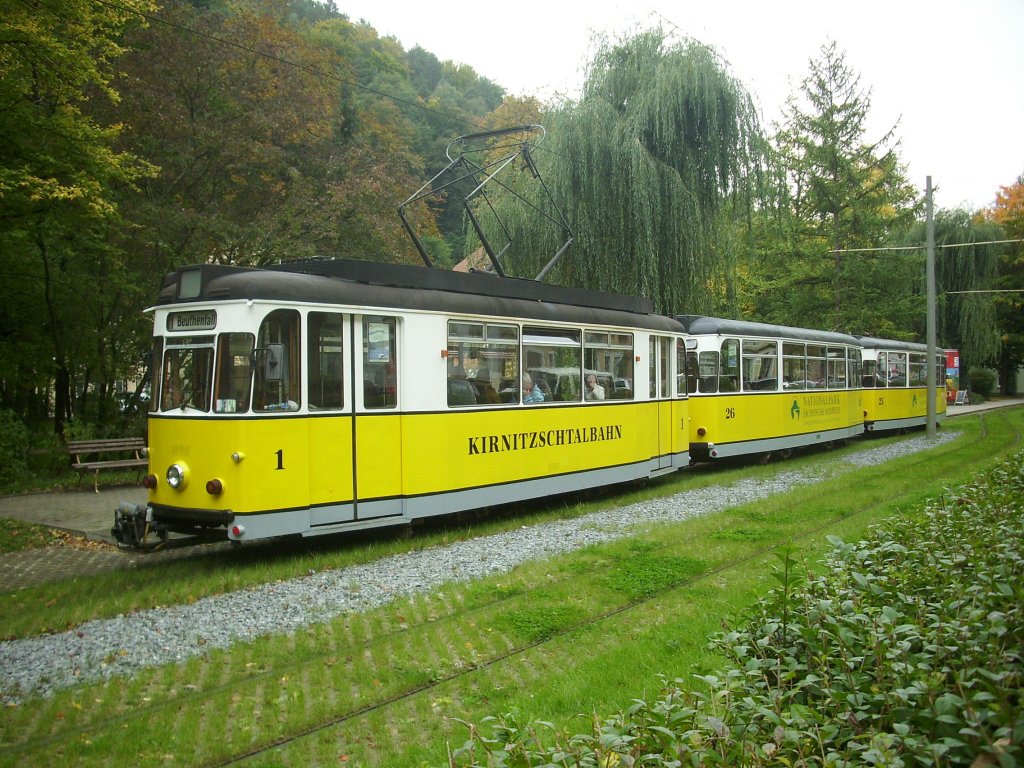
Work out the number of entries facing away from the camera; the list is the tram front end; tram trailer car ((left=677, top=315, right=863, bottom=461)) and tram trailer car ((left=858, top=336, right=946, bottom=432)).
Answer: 0

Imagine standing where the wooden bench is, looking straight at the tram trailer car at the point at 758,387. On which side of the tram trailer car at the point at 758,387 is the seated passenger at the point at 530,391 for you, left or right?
right

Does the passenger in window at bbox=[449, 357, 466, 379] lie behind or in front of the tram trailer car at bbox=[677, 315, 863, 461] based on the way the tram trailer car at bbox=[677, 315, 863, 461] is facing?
in front

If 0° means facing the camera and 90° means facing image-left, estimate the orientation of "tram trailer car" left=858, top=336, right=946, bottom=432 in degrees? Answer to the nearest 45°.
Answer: approximately 45°

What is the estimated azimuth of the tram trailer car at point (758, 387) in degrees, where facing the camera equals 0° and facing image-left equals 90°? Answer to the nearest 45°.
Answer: approximately 45°

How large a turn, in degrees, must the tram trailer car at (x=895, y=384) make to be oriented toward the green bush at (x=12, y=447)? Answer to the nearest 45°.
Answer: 0° — it already faces it

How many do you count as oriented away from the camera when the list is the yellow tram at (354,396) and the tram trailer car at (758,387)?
0

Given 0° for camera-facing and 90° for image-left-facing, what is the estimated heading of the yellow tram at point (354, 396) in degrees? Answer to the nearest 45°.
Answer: approximately 45°

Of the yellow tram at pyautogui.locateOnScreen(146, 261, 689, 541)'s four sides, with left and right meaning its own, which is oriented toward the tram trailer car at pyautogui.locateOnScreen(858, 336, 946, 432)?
back

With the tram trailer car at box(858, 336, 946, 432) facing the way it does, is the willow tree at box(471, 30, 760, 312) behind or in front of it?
in front

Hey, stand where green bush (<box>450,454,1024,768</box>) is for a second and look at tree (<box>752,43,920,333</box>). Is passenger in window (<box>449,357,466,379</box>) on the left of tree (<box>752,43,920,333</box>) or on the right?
left

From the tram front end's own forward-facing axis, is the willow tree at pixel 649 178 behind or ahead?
behind

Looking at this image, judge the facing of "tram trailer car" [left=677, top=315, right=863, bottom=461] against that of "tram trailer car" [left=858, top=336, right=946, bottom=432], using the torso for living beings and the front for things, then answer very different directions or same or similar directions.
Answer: same or similar directions

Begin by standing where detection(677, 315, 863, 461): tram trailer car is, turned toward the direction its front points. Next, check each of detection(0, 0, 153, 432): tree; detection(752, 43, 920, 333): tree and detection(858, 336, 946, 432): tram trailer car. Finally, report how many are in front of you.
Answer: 1
